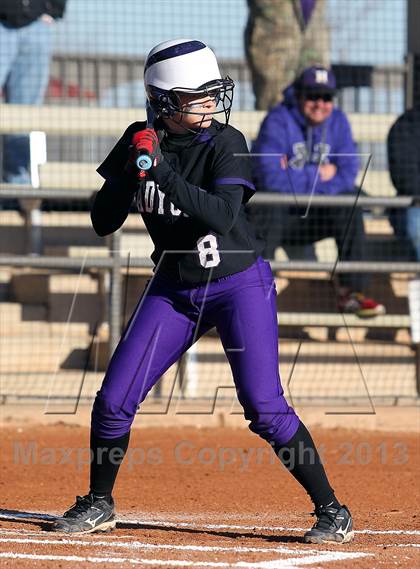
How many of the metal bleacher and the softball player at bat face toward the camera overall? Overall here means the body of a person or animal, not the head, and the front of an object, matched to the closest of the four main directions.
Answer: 2

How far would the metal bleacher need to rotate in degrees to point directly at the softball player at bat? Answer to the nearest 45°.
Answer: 0° — it already faces them

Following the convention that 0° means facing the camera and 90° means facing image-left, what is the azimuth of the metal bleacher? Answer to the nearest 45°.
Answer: approximately 0°

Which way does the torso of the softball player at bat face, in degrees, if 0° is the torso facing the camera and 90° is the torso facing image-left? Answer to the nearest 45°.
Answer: approximately 0°

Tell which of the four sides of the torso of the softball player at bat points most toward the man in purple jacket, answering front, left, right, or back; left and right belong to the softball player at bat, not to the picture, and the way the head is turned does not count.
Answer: back

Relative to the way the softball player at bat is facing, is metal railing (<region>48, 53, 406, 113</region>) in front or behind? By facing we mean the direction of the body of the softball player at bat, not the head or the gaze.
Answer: behind

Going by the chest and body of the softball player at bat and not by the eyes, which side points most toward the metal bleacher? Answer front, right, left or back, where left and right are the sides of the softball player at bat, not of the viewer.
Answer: back
